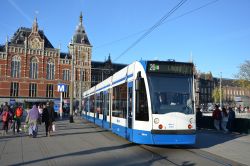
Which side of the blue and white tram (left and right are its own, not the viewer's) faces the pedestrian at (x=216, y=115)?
left

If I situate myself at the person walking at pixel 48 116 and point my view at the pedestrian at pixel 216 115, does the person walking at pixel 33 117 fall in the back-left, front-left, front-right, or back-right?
back-right

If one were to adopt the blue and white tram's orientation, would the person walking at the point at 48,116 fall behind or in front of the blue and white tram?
behind

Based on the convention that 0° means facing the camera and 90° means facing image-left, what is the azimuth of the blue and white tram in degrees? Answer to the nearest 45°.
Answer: approximately 315°
